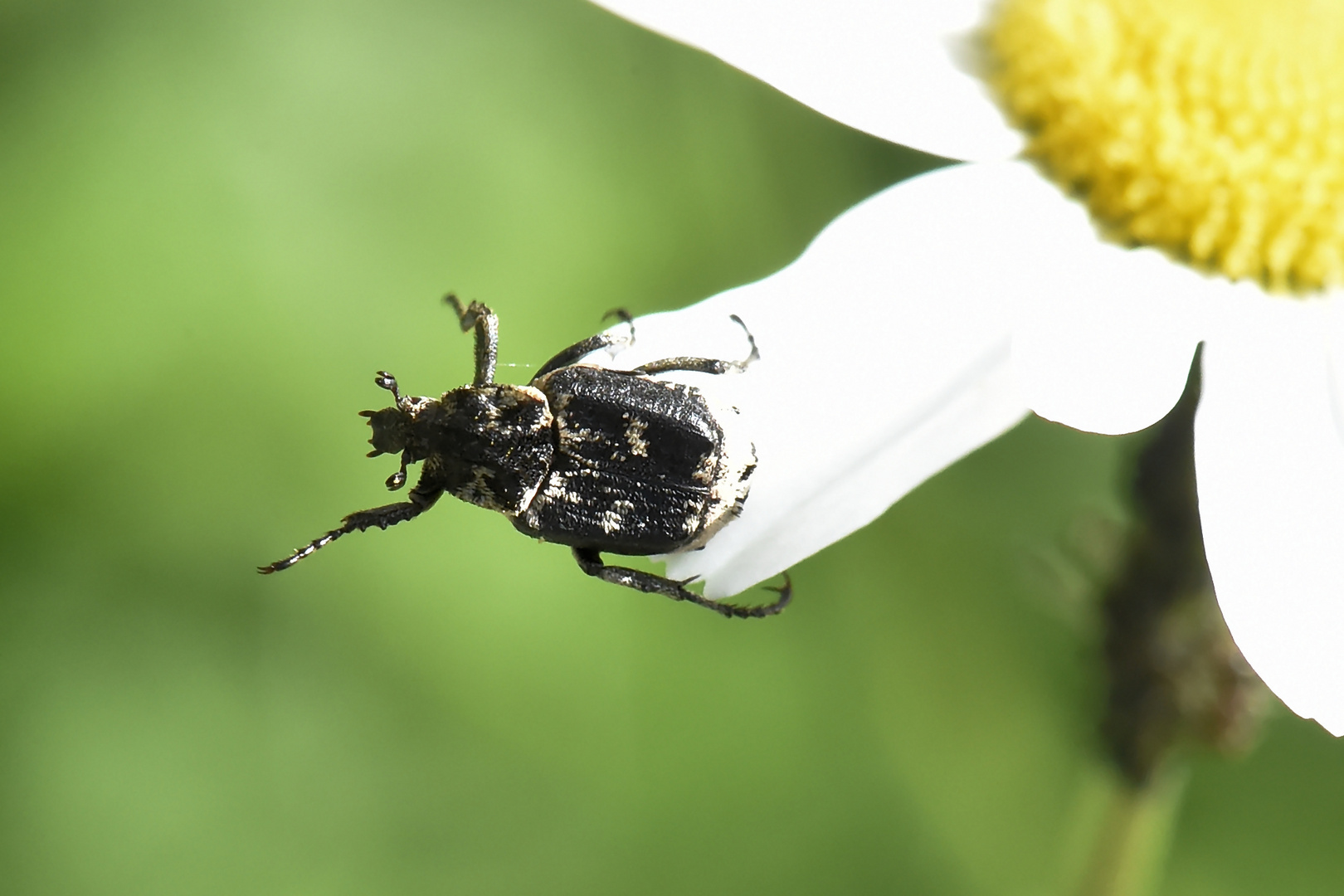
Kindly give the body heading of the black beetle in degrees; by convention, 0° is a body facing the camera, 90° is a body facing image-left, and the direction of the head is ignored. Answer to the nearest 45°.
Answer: approximately 90°
